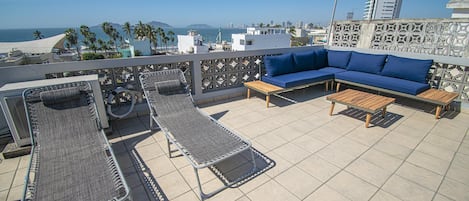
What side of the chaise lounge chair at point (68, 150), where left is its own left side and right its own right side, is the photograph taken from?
front

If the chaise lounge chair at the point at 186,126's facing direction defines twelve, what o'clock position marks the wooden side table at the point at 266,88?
The wooden side table is roughly at 9 o'clock from the chaise lounge chair.

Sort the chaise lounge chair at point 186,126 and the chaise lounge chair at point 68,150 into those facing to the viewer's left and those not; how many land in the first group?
0

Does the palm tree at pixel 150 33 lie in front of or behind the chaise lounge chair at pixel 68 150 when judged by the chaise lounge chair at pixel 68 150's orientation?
behind

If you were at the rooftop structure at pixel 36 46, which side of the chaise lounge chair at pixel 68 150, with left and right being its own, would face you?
back

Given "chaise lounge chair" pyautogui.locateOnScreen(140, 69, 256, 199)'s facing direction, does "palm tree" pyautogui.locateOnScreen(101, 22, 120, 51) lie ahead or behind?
behind

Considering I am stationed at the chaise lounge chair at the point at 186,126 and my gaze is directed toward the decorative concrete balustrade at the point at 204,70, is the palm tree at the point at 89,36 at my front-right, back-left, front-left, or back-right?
front-left

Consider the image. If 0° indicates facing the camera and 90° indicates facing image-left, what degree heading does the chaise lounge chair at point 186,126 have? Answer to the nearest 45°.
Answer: approximately 315°

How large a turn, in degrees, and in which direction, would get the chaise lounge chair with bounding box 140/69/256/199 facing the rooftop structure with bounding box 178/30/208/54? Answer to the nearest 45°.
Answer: approximately 135° to its left

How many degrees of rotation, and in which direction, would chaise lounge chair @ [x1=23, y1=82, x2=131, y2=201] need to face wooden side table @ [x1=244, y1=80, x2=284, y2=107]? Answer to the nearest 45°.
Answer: approximately 90° to its left

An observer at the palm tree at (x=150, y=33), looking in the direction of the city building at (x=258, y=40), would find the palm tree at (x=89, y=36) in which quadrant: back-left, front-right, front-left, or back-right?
back-right

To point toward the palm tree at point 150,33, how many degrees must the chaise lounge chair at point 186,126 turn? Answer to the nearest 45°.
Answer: approximately 135° to its left

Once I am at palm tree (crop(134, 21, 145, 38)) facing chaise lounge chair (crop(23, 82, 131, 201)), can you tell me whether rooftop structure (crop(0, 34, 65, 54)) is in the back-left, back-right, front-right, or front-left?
front-right

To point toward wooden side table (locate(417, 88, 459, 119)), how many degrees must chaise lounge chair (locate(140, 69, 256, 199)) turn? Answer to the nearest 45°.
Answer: approximately 45° to its left
